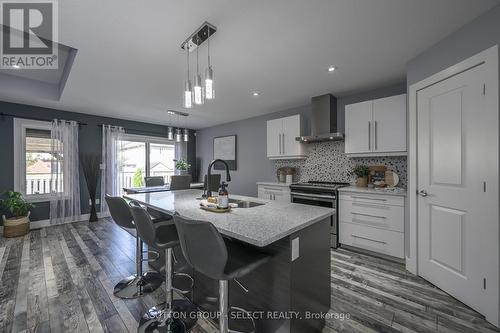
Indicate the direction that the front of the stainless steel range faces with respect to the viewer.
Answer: facing the viewer and to the left of the viewer

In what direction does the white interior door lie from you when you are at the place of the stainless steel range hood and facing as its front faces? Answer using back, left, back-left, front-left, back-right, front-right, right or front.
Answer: left

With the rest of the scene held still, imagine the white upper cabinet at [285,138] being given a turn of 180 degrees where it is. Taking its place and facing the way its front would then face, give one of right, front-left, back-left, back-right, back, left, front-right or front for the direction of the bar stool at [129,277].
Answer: back

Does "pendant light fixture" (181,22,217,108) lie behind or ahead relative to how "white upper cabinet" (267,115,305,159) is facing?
ahead

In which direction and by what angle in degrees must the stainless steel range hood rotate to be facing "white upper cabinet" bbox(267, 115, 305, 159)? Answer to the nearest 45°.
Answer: approximately 90° to its right

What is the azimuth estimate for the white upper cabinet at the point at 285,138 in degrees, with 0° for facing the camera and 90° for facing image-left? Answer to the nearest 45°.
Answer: approximately 45°

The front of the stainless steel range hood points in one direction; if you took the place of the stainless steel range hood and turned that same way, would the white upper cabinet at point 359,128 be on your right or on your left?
on your left

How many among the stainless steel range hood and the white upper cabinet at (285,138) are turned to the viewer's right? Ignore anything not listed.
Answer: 0

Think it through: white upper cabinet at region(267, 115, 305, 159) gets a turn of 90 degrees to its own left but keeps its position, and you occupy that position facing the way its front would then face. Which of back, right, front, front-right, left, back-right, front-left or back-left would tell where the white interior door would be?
front

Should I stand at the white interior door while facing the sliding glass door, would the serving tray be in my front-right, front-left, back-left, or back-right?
front-left

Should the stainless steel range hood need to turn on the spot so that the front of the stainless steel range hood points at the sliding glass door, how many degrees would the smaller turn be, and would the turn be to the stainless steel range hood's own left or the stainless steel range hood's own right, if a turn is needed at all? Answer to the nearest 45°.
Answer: approximately 45° to the stainless steel range hood's own right

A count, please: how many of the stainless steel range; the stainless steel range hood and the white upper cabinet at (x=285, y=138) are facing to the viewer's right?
0

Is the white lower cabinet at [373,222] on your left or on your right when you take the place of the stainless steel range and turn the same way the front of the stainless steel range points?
on your left

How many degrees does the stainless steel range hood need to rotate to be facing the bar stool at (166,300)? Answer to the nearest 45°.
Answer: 0° — it already faces it
